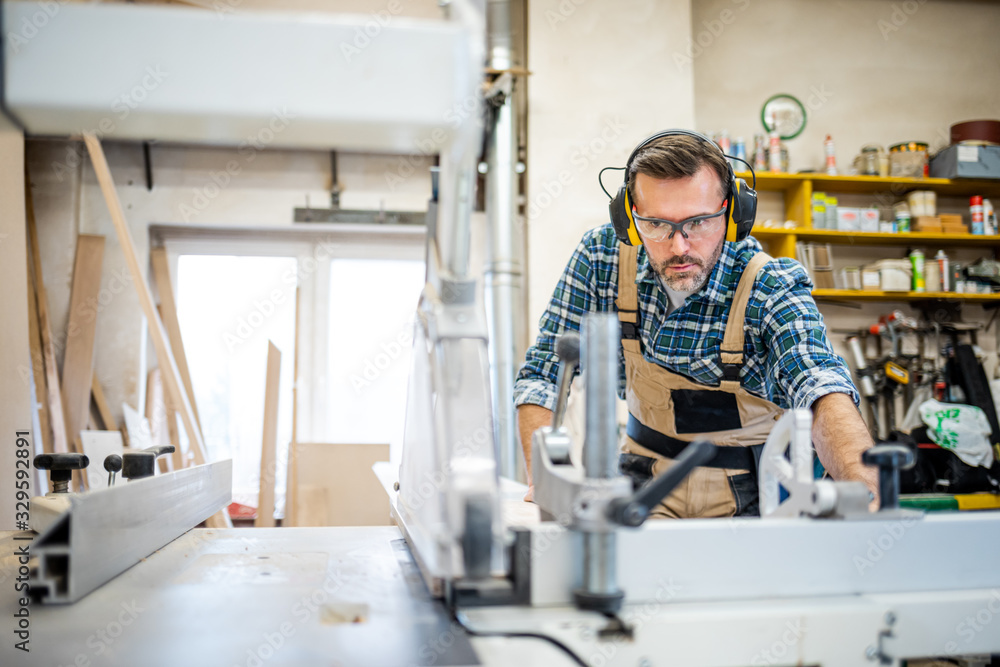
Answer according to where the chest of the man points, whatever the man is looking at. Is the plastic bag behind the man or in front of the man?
behind

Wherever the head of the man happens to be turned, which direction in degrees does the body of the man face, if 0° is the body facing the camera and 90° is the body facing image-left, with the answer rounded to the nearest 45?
approximately 0°

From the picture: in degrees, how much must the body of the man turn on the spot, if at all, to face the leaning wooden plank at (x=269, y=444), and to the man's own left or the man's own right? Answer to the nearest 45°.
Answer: approximately 135° to the man's own right

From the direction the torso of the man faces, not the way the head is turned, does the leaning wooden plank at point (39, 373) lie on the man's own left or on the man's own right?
on the man's own right

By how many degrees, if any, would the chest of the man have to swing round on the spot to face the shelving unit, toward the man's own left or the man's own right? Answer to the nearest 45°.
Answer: approximately 180°

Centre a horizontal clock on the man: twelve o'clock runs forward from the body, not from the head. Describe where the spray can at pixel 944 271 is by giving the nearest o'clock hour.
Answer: The spray can is roughly at 7 o'clock from the man.

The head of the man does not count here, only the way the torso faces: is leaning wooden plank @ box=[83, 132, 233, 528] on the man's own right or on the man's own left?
on the man's own right

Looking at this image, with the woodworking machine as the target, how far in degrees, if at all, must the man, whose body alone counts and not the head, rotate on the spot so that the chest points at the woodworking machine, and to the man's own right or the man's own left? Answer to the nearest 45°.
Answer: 0° — they already face it

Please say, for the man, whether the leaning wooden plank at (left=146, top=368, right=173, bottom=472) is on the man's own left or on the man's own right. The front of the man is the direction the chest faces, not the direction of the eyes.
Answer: on the man's own right

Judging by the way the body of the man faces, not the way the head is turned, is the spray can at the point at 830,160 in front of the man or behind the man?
behind

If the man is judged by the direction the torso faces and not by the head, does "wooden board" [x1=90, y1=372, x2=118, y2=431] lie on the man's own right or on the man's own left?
on the man's own right
